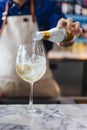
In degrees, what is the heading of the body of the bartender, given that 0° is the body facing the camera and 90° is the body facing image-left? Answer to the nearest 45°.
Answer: approximately 0°

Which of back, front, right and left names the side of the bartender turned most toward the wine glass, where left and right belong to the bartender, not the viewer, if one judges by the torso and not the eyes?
front

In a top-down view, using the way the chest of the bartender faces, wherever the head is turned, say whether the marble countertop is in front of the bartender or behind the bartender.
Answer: in front
